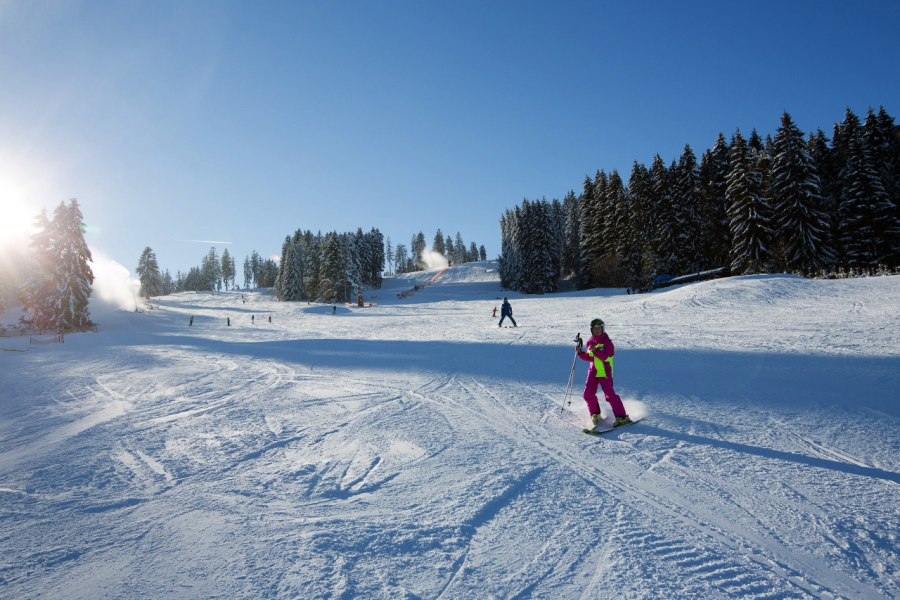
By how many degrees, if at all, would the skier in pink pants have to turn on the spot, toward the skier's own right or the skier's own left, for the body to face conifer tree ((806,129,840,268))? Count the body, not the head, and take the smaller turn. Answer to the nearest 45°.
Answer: approximately 180°

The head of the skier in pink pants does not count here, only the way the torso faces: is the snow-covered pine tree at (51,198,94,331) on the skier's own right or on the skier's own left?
on the skier's own right

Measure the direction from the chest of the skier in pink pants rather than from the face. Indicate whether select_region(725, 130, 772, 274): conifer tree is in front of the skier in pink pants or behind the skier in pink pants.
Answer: behind

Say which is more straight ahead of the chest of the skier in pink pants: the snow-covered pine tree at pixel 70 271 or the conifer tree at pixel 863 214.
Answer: the snow-covered pine tree

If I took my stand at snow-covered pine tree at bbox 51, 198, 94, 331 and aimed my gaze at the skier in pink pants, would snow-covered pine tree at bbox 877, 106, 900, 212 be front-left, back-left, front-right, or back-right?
front-left

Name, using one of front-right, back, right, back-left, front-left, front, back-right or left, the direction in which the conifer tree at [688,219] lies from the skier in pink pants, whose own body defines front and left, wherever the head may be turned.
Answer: back-right

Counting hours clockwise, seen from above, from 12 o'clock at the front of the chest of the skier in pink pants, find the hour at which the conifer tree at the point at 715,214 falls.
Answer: The conifer tree is roughly at 5 o'clock from the skier in pink pants.

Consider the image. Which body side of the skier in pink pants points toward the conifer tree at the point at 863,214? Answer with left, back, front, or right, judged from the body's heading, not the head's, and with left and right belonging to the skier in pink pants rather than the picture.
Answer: back

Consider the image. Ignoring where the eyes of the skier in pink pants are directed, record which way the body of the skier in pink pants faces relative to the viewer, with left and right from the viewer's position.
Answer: facing the viewer and to the left of the viewer

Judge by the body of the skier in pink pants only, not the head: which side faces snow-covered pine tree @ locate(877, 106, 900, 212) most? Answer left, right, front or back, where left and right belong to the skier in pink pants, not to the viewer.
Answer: back
